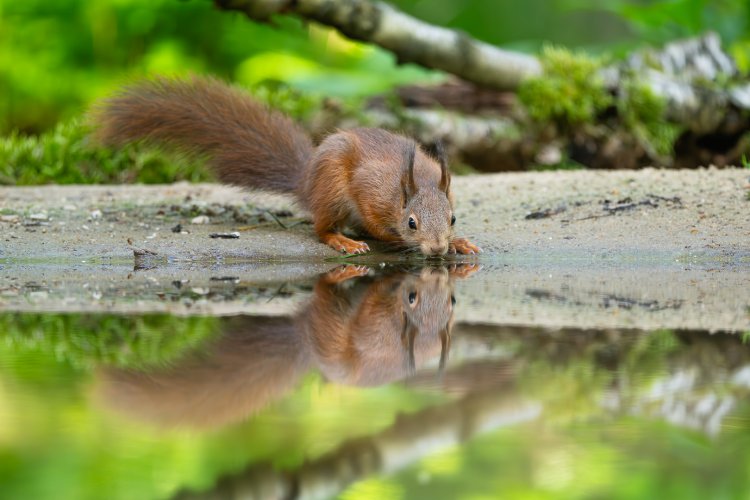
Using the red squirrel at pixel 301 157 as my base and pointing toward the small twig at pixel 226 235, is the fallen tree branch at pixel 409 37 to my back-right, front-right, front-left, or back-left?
back-right

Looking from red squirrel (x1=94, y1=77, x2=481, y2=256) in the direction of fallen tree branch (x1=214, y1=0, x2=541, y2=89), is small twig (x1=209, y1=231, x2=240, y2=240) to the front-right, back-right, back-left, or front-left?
back-left

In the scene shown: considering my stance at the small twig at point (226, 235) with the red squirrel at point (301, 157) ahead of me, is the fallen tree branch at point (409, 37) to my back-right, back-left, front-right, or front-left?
front-left

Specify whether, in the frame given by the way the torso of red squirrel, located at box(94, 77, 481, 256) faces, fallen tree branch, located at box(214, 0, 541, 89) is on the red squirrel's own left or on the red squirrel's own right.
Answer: on the red squirrel's own left

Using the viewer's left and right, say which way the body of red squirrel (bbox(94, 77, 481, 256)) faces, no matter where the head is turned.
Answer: facing the viewer and to the right of the viewer
